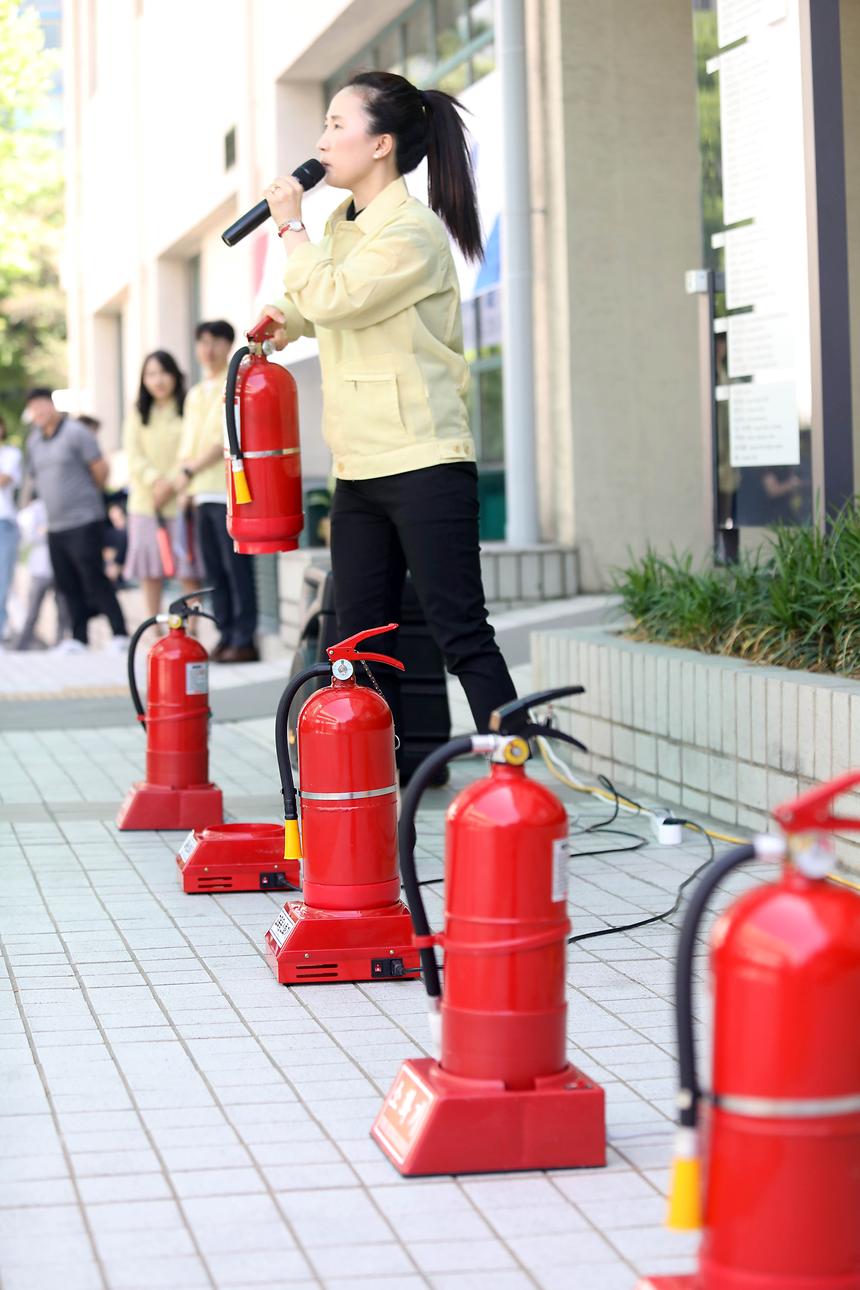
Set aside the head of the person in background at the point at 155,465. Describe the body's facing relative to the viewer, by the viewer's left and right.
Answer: facing the viewer

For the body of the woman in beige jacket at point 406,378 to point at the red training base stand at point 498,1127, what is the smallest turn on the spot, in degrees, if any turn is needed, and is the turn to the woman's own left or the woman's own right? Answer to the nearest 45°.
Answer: approximately 90° to the woman's own left

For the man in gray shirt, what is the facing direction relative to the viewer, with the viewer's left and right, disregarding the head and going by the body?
facing the viewer and to the left of the viewer

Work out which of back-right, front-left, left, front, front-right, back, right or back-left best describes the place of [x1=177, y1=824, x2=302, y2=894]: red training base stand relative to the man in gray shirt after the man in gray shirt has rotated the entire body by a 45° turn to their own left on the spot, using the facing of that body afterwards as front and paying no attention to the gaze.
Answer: front

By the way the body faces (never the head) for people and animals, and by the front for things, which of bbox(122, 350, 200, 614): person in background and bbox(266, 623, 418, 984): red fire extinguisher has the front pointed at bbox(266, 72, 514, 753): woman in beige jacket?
the person in background

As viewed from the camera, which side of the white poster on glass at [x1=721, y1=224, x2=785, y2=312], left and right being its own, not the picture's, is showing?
front

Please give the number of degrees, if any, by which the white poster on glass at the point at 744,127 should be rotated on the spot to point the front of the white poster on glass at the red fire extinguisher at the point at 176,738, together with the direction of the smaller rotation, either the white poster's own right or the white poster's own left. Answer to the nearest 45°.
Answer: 0° — it already faces it

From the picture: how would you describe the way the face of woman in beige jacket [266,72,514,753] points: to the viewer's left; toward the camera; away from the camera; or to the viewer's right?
to the viewer's left

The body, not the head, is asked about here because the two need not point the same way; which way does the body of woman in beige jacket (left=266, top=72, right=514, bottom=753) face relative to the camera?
to the viewer's left

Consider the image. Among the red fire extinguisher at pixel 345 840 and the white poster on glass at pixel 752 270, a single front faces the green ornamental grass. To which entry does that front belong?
the white poster on glass
